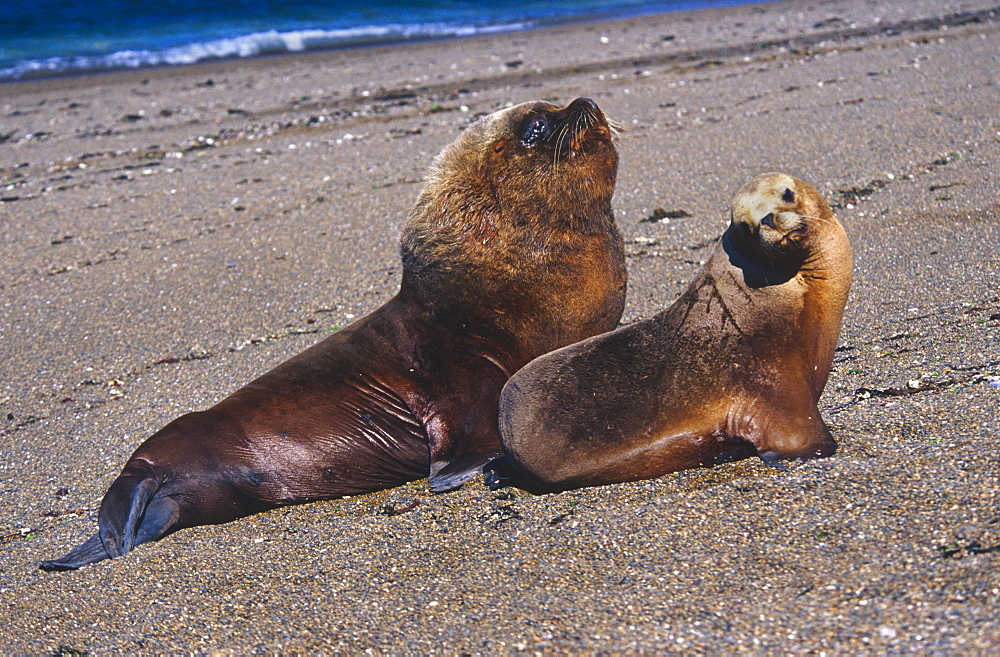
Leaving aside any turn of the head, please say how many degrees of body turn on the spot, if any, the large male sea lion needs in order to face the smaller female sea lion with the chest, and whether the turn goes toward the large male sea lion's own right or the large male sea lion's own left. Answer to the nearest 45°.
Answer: approximately 45° to the large male sea lion's own right

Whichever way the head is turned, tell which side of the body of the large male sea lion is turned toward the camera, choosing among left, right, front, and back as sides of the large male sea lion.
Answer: right
